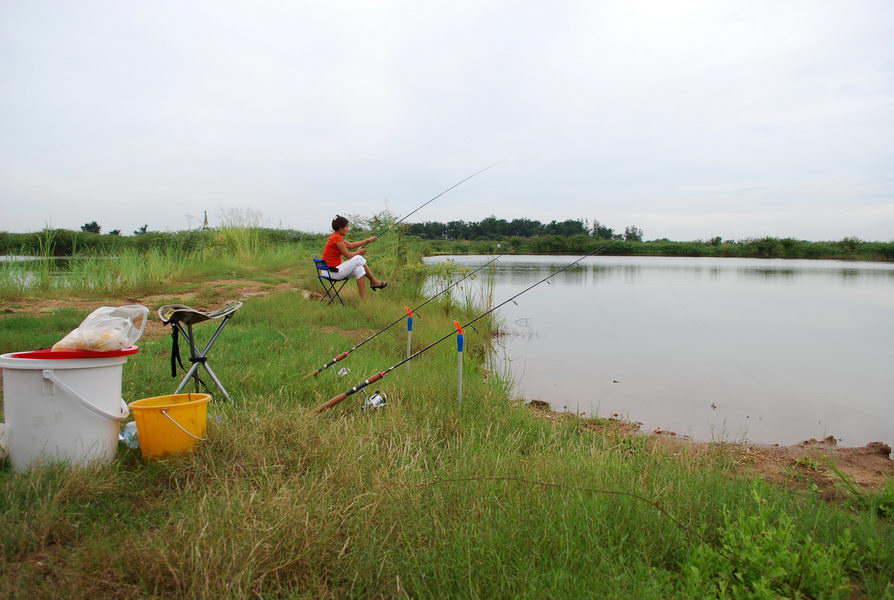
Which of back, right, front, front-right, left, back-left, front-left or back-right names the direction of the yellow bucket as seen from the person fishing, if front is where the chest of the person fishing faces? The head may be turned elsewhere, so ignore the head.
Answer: right

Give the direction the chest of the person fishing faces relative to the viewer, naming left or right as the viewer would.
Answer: facing to the right of the viewer

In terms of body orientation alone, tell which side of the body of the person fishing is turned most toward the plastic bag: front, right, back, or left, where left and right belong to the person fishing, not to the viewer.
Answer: right

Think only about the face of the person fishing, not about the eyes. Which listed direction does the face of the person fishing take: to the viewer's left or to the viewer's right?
to the viewer's right

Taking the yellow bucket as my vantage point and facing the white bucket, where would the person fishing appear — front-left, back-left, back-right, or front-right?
back-right

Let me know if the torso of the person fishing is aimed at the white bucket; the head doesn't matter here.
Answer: no
